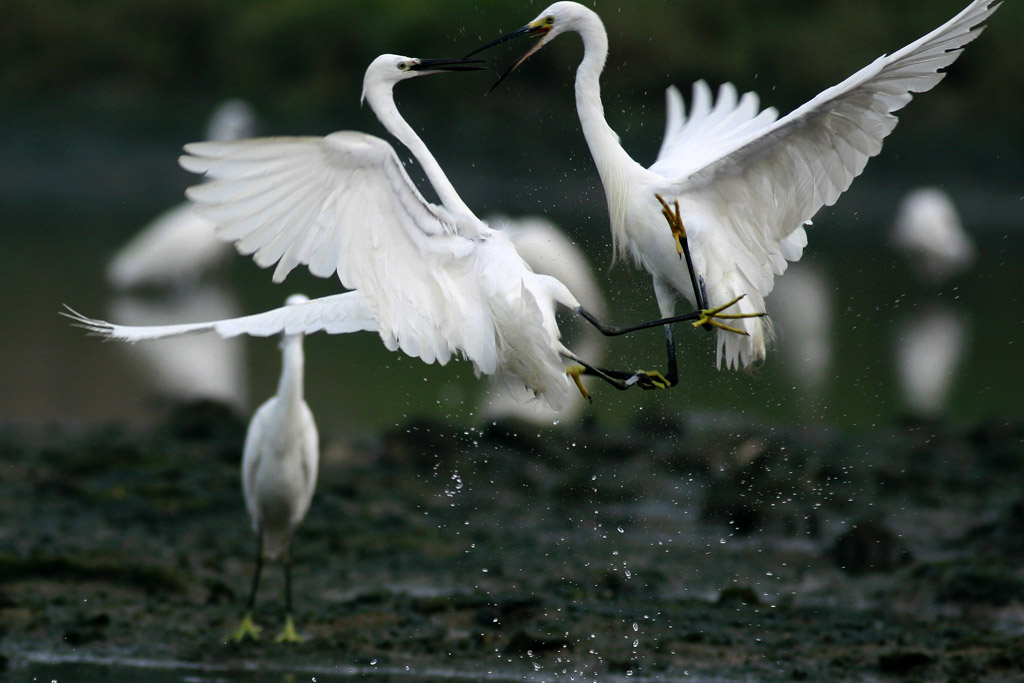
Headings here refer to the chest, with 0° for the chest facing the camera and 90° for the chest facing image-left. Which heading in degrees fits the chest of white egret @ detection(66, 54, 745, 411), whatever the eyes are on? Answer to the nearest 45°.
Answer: approximately 270°

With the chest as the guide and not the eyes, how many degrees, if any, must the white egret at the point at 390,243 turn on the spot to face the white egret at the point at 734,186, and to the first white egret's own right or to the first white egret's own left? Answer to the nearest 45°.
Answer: approximately 45° to the first white egret's own left

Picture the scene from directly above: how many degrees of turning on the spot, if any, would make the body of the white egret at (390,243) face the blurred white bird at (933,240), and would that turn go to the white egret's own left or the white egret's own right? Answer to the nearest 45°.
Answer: approximately 45° to the white egret's own left

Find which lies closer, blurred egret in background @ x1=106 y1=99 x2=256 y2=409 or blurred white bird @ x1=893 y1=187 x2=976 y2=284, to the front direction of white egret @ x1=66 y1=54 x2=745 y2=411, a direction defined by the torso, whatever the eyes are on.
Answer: the blurred white bird

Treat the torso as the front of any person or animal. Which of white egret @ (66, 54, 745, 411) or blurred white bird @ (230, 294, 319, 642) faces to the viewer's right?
the white egret

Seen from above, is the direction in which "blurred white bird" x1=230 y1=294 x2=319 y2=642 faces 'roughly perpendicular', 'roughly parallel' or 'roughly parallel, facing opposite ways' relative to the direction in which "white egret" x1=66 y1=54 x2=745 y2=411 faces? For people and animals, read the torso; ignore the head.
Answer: roughly perpendicular
